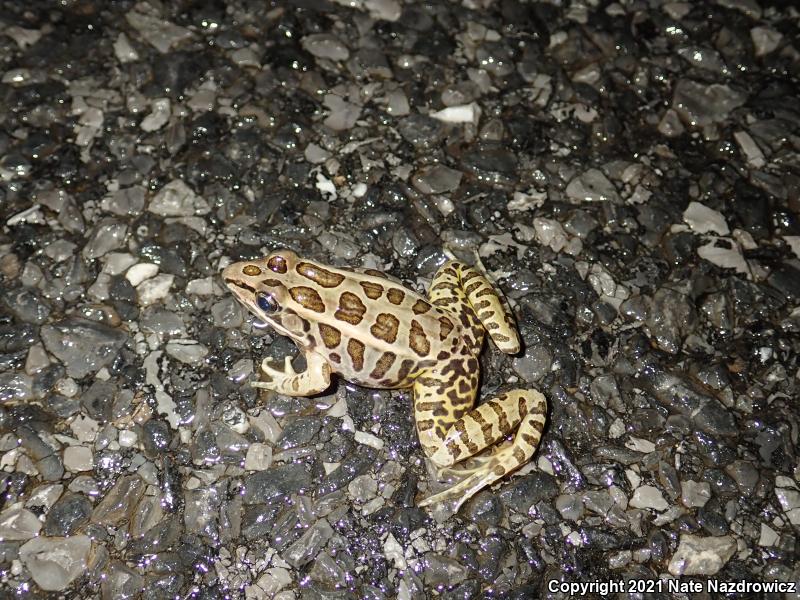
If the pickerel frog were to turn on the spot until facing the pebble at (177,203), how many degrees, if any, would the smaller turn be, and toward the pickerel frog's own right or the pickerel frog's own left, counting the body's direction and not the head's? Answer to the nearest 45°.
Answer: approximately 45° to the pickerel frog's own right

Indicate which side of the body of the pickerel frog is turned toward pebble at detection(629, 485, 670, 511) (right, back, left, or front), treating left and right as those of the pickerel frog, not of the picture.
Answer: back

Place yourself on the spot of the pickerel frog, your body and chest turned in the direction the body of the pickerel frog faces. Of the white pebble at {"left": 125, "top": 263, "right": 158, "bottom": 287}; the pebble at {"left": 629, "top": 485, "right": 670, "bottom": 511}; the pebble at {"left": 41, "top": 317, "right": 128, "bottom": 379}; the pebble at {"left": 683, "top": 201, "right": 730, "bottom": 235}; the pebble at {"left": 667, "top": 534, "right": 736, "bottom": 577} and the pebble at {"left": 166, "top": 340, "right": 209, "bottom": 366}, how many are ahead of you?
3

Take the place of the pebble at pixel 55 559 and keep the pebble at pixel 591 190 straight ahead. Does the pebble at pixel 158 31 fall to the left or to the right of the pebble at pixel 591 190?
left

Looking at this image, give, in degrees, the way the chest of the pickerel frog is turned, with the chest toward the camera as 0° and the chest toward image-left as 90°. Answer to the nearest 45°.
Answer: approximately 90°

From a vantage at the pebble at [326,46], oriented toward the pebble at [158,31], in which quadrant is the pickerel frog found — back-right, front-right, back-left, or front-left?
back-left

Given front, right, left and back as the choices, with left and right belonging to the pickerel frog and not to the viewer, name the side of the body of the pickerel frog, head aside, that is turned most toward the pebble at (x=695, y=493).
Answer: back

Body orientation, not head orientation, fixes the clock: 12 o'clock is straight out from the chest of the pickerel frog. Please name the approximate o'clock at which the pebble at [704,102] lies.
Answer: The pebble is roughly at 4 o'clock from the pickerel frog.

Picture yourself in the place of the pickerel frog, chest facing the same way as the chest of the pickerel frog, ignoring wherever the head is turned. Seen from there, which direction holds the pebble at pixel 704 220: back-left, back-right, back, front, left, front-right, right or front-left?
back-right

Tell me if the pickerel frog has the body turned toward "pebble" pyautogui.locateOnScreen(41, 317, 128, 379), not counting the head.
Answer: yes
